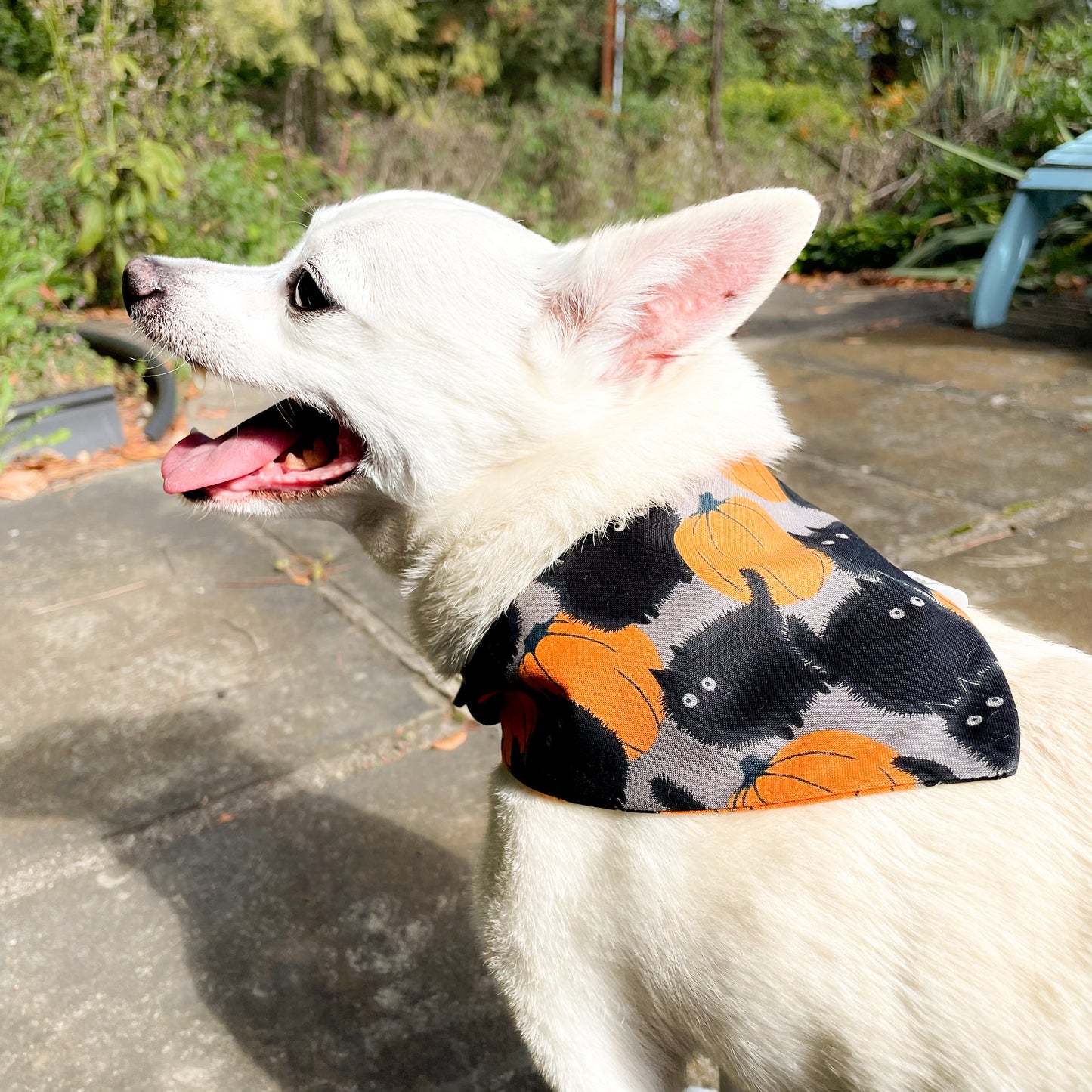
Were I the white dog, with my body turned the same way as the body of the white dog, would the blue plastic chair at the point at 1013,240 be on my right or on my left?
on my right

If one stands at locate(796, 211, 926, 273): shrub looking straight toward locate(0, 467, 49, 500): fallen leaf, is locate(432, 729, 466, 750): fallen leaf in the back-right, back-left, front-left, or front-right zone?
front-left

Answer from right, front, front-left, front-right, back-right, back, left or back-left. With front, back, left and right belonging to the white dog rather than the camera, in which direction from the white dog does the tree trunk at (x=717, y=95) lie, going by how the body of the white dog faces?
right

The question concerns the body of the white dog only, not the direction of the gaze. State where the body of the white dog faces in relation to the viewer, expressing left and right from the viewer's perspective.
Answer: facing to the left of the viewer

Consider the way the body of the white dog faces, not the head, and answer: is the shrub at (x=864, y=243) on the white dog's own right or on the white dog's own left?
on the white dog's own right

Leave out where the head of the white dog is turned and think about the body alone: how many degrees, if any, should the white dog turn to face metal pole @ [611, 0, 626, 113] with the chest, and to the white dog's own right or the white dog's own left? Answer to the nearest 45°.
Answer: approximately 90° to the white dog's own right

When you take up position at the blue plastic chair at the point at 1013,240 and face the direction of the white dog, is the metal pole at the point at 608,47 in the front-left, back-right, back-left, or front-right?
back-right
